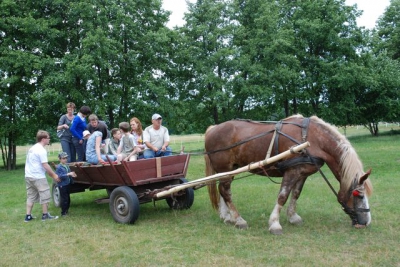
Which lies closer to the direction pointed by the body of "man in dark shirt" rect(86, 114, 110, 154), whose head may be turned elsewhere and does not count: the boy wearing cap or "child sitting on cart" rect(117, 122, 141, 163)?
the boy wearing cap

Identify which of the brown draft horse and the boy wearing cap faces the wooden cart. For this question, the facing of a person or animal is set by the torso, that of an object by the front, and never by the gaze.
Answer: the boy wearing cap

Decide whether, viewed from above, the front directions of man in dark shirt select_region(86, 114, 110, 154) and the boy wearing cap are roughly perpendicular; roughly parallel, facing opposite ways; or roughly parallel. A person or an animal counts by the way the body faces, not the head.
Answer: roughly perpendicular

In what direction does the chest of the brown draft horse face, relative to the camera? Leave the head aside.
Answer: to the viewer's right

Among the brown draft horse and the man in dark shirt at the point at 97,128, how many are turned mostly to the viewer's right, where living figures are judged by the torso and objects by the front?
1

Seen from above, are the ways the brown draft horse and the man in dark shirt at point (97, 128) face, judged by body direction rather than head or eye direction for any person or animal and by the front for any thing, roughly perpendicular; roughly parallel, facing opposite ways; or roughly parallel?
roughly perpendicular

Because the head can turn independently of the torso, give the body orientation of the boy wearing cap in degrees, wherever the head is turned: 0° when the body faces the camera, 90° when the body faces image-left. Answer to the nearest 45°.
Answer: approximately 315°

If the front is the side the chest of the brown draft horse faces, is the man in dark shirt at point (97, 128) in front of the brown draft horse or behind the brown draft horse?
behind

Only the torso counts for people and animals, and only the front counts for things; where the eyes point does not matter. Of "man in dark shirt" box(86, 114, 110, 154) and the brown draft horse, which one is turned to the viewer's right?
the brown draft horse

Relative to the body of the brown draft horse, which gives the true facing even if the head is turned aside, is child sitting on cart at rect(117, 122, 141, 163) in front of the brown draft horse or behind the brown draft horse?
behind

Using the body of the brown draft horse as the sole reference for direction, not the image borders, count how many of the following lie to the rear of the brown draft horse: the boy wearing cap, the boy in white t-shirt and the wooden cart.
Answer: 3

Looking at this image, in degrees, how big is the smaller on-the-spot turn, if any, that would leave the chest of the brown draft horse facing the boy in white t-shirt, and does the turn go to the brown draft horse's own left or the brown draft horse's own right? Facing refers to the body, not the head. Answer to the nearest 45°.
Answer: approximately 180°
